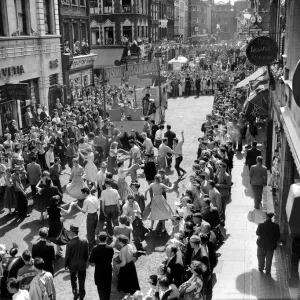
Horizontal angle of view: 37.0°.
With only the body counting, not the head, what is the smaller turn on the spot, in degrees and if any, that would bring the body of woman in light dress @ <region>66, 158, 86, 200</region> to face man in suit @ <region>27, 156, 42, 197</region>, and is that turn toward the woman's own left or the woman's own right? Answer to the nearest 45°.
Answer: approximately 90° to the woman's own right

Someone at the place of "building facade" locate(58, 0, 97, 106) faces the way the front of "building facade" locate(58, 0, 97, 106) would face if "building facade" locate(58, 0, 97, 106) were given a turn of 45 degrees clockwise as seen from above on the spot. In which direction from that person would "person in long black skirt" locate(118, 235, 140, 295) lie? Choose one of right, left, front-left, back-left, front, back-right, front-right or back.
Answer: front

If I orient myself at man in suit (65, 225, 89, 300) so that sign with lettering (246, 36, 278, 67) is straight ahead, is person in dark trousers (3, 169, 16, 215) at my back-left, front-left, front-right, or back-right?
front-left

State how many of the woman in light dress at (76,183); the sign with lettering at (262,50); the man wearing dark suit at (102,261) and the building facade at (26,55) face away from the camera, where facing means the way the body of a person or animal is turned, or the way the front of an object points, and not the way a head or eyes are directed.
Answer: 1

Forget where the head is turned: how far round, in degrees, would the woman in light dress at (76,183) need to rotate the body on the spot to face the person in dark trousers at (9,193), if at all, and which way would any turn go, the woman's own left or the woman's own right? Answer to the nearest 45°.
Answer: approximately 135° to the woman's own right

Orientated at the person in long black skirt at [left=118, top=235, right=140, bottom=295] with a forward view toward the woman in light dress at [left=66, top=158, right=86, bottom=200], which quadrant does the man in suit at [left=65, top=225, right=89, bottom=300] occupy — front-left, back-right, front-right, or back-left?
front-left

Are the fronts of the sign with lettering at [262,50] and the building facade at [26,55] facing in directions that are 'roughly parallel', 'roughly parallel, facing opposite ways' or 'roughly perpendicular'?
roughly perpendicular

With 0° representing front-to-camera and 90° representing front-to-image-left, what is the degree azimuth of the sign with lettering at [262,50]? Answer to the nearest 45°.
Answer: approximately 0°

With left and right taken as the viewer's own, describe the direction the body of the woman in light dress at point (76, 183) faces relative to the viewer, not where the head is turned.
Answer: facing the viewer and to the right of the viewer

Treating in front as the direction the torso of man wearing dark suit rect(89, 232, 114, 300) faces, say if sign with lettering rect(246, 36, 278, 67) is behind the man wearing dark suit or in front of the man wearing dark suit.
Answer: in front
